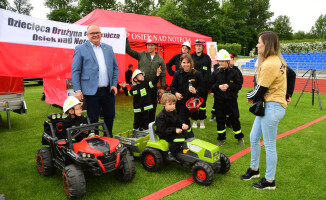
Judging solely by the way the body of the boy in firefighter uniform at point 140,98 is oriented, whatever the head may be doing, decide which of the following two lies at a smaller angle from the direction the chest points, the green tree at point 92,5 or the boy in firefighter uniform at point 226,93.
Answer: the boy in firefighter uniform

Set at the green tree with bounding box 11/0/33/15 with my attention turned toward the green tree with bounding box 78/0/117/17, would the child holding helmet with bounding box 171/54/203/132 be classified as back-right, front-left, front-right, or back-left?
front-right

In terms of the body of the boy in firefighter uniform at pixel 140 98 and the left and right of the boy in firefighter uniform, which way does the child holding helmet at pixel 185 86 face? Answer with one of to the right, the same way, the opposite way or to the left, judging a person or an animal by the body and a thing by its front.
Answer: the same way

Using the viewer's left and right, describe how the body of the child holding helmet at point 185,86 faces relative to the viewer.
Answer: facing the viewer

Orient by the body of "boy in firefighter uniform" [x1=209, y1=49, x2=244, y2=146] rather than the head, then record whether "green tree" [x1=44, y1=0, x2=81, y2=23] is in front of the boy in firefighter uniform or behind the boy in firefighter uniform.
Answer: behind

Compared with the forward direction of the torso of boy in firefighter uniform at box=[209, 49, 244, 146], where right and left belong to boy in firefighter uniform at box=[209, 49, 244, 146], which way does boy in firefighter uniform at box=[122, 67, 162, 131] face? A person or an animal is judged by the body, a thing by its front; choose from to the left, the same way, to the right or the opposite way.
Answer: the same way

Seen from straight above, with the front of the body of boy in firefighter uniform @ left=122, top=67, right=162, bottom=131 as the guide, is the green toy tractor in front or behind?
in front

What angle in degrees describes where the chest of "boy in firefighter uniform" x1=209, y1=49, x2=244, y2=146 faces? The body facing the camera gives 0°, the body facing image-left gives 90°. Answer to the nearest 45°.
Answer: approximately 0°

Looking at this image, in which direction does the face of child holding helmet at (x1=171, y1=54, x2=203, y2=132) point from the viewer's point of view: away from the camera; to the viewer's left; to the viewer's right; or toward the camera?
toward the camera

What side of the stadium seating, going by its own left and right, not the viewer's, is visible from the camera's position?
front

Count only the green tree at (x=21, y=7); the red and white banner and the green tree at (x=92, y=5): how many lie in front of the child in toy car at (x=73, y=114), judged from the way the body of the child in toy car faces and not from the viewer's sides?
0

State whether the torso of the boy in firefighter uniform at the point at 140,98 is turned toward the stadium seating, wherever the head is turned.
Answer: no

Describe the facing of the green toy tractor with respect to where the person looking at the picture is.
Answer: facing the viewer and to the right of the viewer

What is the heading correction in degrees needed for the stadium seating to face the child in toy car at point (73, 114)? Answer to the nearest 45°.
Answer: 0° — it already faces them

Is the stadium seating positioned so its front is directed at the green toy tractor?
yes

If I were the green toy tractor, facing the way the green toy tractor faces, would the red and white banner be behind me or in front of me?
behind
